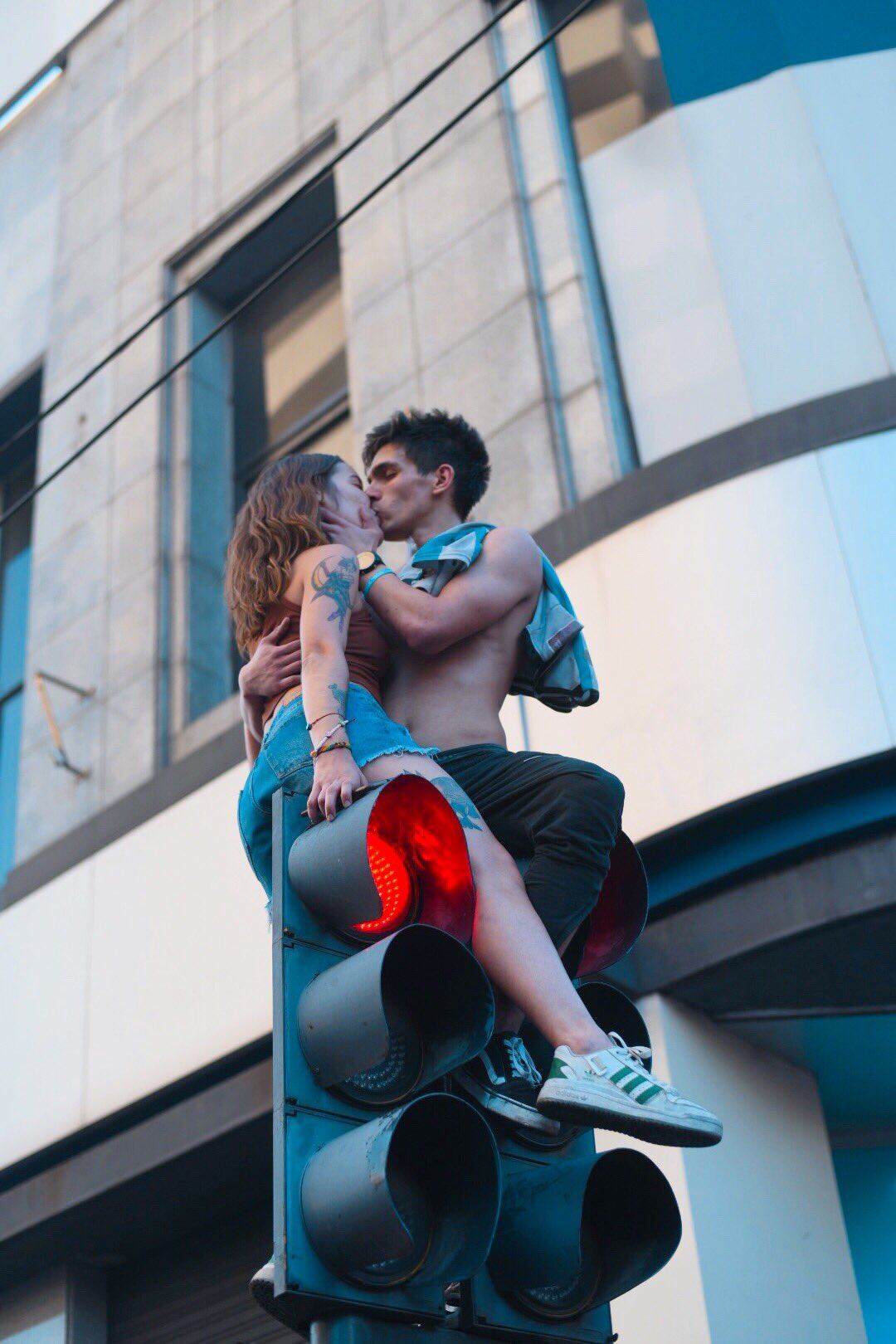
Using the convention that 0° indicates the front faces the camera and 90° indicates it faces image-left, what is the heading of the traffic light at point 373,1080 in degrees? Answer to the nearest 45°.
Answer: approximately 315°

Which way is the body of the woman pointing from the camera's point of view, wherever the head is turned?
to the viewer's right

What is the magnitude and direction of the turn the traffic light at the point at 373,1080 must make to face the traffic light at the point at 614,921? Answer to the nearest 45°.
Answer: approximately 90° to its left
